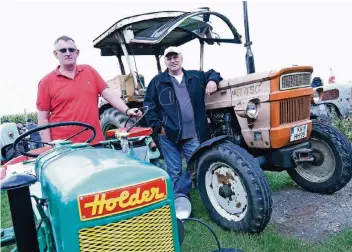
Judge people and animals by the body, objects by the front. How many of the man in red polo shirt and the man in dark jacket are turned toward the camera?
2

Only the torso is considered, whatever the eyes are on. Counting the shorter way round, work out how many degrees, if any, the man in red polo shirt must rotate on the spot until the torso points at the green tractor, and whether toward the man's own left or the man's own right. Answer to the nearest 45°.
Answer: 0° — they already face it

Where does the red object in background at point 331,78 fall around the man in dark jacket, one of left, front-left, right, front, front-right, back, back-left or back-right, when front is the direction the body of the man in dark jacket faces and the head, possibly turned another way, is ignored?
back-left

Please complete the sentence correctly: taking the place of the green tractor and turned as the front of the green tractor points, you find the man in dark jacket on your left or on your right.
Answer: on your left

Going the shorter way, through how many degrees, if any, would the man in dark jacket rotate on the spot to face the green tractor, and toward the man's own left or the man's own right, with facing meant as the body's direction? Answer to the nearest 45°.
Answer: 0° — they already face it

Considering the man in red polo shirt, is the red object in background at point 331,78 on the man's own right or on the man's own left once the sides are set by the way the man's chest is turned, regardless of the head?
on the man's own left

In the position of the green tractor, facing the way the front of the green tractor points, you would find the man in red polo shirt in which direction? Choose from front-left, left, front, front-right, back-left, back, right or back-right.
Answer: back-left
